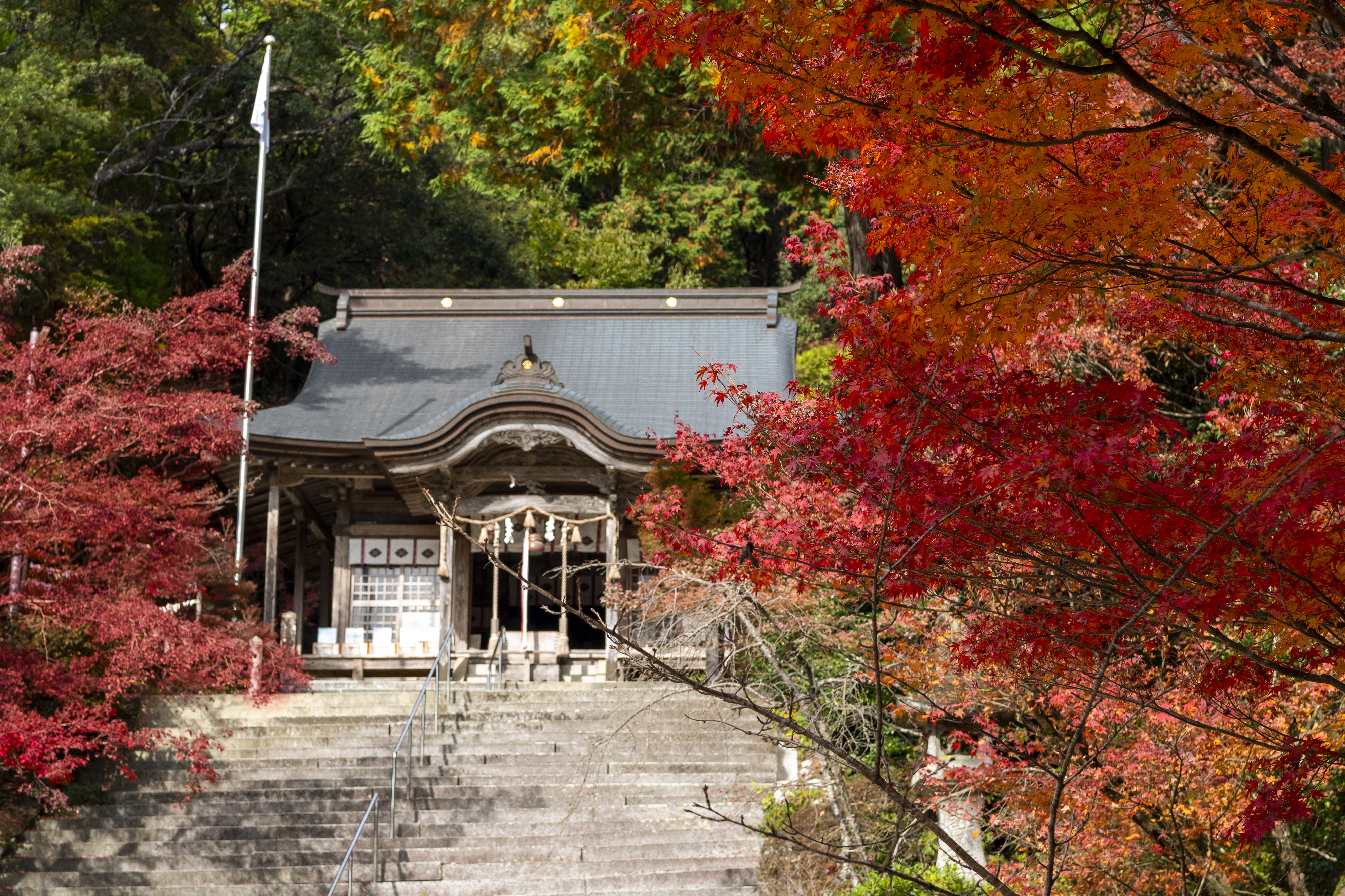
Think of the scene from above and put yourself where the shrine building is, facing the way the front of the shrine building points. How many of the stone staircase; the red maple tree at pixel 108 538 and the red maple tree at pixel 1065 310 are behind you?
0

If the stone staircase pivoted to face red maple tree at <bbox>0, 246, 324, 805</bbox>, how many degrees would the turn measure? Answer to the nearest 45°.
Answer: approximately 90° to its right

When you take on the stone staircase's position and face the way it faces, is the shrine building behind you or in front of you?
behind

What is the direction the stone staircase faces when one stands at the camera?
facing the viewer

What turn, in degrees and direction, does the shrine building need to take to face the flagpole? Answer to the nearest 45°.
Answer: approximately 45° to its right

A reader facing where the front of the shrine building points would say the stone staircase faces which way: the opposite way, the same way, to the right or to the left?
the same way

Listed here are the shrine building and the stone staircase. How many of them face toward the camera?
2

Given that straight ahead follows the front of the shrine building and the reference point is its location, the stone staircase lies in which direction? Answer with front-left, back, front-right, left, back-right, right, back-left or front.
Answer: front

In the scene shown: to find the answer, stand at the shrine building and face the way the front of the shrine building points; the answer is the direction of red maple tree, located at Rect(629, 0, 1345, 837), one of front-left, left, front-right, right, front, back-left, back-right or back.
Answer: front

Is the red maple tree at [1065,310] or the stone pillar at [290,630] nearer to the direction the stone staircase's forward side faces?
the red maple tree

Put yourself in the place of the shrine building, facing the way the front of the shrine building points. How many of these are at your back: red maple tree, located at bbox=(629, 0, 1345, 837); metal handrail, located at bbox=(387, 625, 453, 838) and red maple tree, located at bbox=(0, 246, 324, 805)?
0
